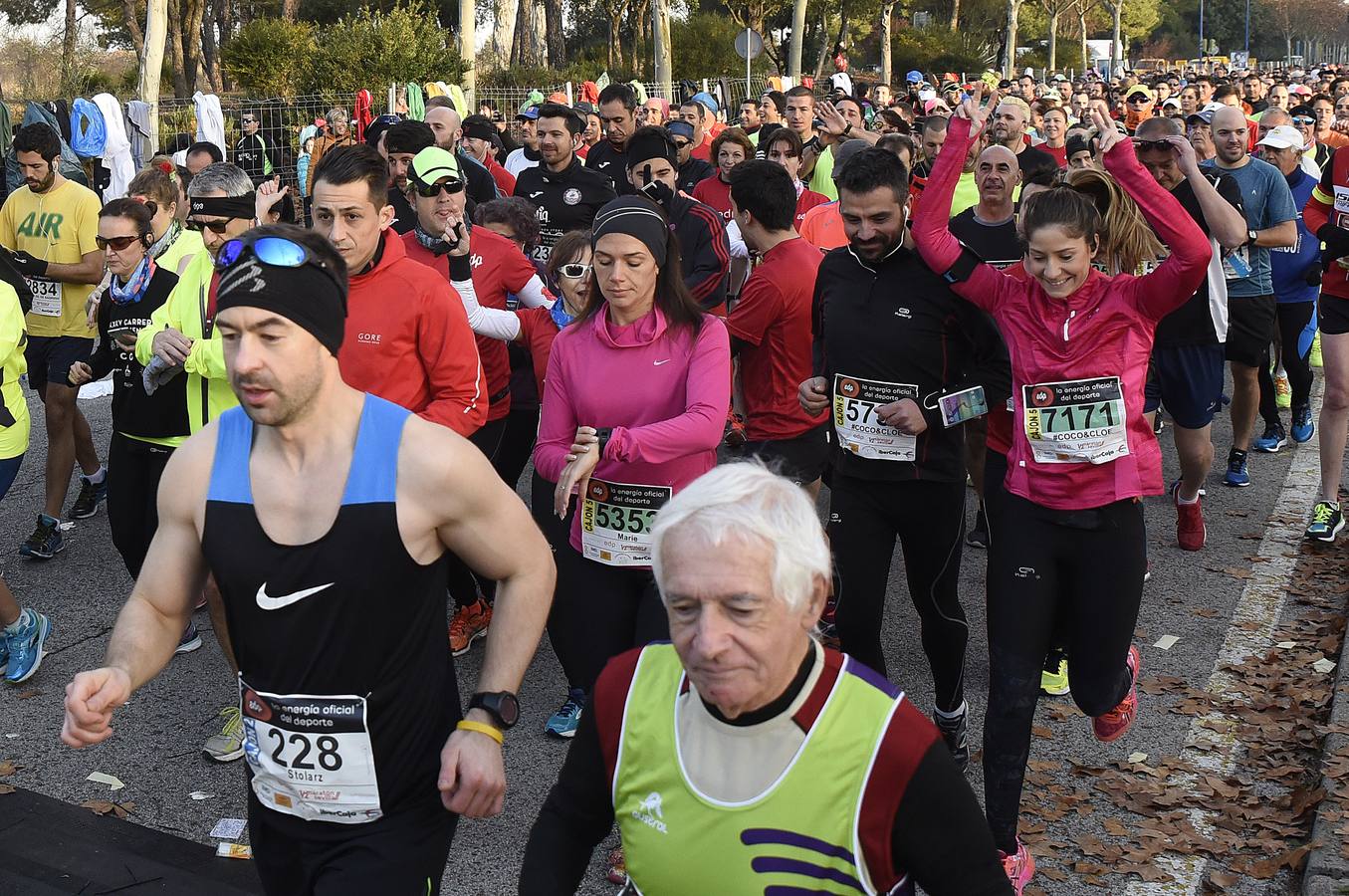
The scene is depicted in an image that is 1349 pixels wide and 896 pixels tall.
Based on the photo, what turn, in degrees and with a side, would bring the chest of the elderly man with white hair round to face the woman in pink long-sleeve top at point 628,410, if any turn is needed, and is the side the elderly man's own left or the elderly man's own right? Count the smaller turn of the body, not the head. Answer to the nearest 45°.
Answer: approximately 135° to the elderly man's own right

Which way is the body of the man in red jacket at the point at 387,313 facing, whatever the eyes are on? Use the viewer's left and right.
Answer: facing the viewer and to the left of the viewer

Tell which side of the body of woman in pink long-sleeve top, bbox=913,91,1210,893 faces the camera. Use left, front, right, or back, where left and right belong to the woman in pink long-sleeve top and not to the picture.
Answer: front

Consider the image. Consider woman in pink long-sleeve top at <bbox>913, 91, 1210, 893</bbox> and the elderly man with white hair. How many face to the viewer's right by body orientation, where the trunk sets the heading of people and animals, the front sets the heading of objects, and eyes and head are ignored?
0

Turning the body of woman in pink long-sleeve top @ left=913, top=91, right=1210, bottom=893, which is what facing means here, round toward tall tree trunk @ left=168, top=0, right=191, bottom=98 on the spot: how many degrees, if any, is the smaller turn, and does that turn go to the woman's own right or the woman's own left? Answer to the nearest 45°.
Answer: approximately 135° to the woman's own right

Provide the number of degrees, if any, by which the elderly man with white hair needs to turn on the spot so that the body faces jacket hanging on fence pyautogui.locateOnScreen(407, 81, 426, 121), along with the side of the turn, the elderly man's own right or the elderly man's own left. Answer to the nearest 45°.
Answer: approximately 135° to the elderly man's own right

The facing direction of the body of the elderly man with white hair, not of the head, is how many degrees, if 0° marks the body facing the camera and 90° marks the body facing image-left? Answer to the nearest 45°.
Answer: approximately 45°

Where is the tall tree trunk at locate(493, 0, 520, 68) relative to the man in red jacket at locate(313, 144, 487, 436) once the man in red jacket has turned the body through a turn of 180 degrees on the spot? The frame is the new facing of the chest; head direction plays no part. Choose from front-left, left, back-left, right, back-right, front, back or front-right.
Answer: front-left

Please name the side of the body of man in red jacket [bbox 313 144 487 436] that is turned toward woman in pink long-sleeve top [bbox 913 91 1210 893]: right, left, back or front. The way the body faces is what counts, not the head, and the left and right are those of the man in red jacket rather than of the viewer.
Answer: left

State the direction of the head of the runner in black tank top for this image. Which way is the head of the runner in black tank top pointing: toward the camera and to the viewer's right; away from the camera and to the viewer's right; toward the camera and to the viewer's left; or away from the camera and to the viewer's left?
toward the camera and to the viewer's left
